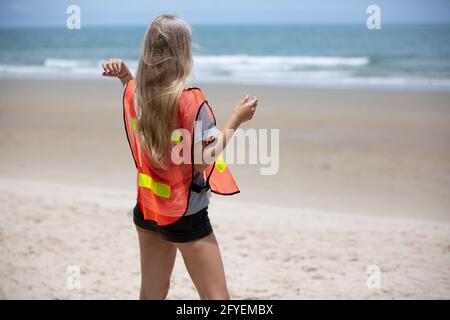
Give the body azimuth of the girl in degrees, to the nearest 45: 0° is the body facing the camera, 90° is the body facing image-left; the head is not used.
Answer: approximately 225°

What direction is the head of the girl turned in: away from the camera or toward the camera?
away from the camera
